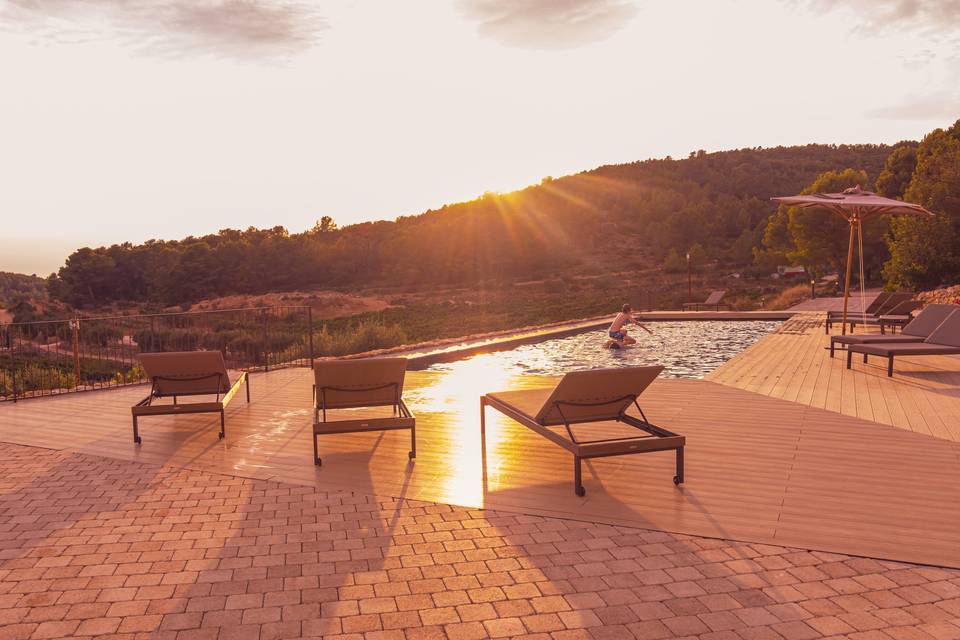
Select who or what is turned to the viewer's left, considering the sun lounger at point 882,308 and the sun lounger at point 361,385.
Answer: the sun lounger at point 882,308

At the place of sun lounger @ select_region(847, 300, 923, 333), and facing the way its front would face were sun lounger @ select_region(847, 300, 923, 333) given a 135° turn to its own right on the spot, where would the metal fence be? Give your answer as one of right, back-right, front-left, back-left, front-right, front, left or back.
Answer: back

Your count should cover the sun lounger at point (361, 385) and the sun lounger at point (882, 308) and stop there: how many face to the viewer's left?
1

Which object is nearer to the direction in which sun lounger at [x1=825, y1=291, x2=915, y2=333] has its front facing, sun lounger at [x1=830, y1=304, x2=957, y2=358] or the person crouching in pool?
the person crouching in pool

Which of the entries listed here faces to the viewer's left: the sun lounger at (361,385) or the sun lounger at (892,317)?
the sun lounger at (892,317)

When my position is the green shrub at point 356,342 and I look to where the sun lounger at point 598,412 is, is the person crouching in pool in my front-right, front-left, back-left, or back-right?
front-left

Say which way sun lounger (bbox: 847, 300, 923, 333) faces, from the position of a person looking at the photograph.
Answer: facing to the left of the viewer

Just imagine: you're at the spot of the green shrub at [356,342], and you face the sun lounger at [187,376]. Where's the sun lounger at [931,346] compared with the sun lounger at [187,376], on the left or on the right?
left

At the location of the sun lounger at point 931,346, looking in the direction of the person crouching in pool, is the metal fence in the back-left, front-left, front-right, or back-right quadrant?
front-left

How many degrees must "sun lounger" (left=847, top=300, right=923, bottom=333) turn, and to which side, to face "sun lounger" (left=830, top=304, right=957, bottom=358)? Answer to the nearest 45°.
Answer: approximately 90° to its left

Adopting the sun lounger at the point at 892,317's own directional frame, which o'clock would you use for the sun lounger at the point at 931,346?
the sun lounger at the point at 931,346 is roughly at 9 o'clock from the sun lounger at the point at 892,317.

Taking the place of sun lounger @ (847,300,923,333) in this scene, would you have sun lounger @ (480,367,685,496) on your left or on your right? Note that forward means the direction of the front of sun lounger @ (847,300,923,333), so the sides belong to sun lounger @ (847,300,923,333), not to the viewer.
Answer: on your left

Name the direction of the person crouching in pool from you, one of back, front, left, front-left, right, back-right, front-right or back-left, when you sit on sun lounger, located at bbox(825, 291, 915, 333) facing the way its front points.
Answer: front-left

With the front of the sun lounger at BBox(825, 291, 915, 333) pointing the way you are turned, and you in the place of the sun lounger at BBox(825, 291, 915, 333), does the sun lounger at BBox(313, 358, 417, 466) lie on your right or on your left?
on your left
